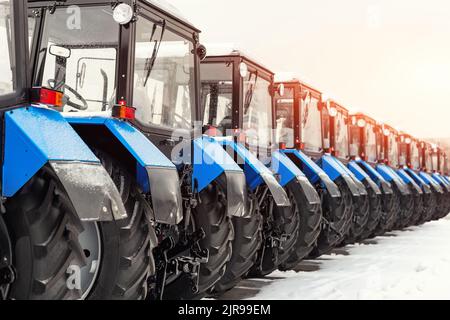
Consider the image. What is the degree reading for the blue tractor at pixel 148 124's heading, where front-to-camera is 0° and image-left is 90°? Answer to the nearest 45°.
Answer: approximately 135°

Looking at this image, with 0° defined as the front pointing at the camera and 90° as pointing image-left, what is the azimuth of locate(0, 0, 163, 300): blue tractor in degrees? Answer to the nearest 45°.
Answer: approximately 135°

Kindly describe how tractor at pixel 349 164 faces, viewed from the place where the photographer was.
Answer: facing away from the viewer and to the left of the viewer

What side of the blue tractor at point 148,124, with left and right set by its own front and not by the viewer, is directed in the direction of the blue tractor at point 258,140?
right

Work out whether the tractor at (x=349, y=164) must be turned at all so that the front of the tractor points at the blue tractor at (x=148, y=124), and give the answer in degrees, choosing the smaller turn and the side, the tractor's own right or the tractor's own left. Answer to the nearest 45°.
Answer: approximately 135° to the tractor's own left

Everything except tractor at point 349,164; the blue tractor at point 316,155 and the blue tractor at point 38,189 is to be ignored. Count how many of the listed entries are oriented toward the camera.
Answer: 0

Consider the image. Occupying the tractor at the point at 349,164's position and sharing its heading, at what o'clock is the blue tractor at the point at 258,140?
The blue tractor is roughly at 8 o'clock from the tractor.

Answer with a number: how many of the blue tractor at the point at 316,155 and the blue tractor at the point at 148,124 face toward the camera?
0

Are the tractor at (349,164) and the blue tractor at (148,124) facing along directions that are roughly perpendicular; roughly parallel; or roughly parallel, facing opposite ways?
roughly parallel

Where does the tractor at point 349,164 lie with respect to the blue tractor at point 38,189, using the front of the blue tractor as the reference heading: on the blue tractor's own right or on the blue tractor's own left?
on the blue tractor's own right

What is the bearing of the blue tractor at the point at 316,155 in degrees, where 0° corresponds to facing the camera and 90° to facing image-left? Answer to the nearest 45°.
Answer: approximately 135°
